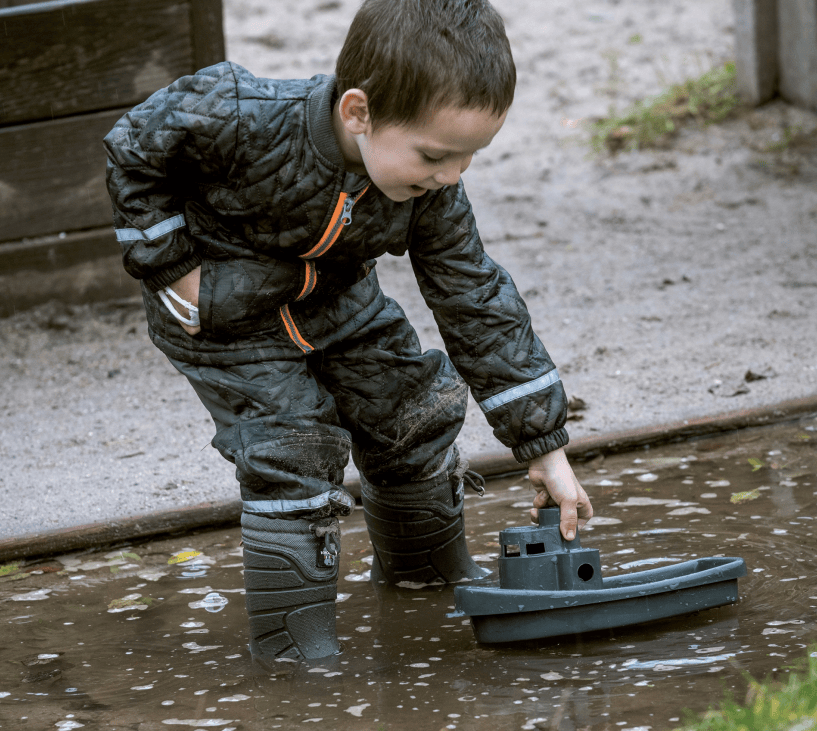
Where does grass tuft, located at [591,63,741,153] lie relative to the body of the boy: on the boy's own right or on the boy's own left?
on the boy's own left

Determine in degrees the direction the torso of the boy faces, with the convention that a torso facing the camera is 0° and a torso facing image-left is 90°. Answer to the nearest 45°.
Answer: approximately 315°

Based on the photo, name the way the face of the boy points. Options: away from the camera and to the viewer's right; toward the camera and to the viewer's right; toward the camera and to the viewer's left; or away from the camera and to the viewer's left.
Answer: toward the camera and to the viewer's right

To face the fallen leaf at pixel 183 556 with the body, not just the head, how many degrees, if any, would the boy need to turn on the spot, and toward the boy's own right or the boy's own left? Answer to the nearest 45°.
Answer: approximately 180°

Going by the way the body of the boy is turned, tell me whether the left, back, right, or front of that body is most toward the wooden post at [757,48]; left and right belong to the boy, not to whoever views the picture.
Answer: left
